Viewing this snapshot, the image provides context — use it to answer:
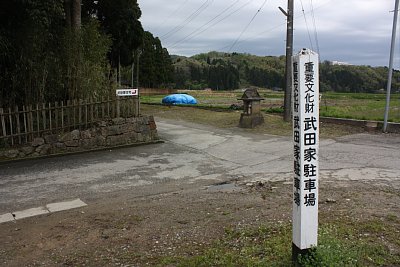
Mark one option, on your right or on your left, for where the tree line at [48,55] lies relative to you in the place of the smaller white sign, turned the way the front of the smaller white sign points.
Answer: on your right

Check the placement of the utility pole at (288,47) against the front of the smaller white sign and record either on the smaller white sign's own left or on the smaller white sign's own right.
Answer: on the smaller white sign's own left

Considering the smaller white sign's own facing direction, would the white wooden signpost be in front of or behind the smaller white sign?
in front

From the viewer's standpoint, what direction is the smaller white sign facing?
toward the camera

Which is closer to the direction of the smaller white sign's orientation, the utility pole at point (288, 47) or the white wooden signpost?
the white wooden signpost

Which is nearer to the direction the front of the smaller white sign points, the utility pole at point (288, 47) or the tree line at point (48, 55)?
the tree line

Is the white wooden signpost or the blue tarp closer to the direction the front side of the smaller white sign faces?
the white wooden signpost

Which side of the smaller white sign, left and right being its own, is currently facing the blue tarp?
back
